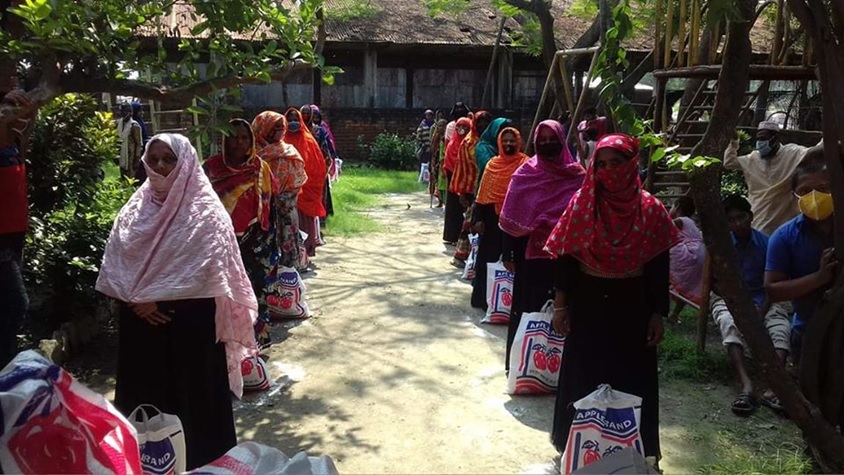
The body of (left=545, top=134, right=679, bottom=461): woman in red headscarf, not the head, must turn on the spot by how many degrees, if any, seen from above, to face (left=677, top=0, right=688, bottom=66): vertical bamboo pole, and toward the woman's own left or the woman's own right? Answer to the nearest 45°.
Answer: approximately 180°

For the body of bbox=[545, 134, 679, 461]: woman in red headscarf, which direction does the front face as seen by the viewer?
toward the camera

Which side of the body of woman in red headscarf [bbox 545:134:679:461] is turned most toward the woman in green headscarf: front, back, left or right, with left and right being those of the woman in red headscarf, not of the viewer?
back

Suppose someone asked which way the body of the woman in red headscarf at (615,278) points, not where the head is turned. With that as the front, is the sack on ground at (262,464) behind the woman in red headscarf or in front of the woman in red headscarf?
in front

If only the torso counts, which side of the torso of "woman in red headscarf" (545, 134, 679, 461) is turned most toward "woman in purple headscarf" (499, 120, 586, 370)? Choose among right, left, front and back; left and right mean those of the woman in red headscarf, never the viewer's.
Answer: back

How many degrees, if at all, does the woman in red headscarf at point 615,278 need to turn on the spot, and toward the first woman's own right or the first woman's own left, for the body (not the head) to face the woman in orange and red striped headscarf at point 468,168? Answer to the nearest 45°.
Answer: approximately 180°

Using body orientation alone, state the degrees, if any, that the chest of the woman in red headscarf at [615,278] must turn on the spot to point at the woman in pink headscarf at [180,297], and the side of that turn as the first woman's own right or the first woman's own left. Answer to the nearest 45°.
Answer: approximately 90° to the first woman's own right

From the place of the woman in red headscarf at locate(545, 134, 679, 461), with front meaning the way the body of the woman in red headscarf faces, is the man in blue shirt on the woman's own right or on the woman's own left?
on the woman's own left

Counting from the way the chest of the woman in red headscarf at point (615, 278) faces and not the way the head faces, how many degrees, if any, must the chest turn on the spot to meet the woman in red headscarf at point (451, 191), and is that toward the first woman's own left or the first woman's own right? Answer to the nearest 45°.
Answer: approximately 180°

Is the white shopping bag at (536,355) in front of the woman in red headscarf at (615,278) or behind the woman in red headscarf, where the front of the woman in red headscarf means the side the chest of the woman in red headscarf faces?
behind

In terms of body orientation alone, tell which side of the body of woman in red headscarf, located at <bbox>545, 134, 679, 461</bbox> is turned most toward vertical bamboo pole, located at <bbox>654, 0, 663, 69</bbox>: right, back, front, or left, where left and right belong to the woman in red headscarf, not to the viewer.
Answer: back

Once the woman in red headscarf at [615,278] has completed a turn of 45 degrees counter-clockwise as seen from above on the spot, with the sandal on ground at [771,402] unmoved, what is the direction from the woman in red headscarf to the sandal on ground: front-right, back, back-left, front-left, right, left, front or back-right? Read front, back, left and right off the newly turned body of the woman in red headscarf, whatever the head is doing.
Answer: left
